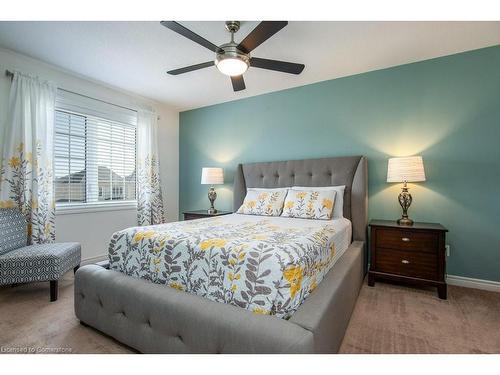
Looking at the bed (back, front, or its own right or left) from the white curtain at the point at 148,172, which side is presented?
right

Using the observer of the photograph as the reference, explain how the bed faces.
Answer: facing the viewer and to the left of the viewer

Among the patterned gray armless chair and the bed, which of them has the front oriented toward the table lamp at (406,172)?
the patterned gray armless chair

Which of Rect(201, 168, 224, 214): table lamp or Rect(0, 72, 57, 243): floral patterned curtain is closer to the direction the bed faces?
the floral patterned curtain

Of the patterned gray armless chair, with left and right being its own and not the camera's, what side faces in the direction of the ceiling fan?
front

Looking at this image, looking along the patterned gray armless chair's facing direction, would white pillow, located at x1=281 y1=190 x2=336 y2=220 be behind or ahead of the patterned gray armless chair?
ahead

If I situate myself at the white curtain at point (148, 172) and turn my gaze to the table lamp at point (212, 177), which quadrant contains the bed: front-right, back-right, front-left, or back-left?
front-right

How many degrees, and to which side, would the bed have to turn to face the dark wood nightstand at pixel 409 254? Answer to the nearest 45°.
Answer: approximately 180°

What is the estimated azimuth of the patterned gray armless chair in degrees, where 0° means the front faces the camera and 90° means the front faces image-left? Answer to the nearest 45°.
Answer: approximately 315°

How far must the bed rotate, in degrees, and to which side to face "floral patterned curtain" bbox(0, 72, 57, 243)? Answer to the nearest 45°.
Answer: approximately 90° to its right

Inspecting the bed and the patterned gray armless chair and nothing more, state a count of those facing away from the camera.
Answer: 0

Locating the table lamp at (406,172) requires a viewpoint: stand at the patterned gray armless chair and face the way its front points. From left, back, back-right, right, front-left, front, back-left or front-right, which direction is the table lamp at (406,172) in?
front

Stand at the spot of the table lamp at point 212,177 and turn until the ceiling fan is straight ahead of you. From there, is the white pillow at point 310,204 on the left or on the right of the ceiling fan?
left
